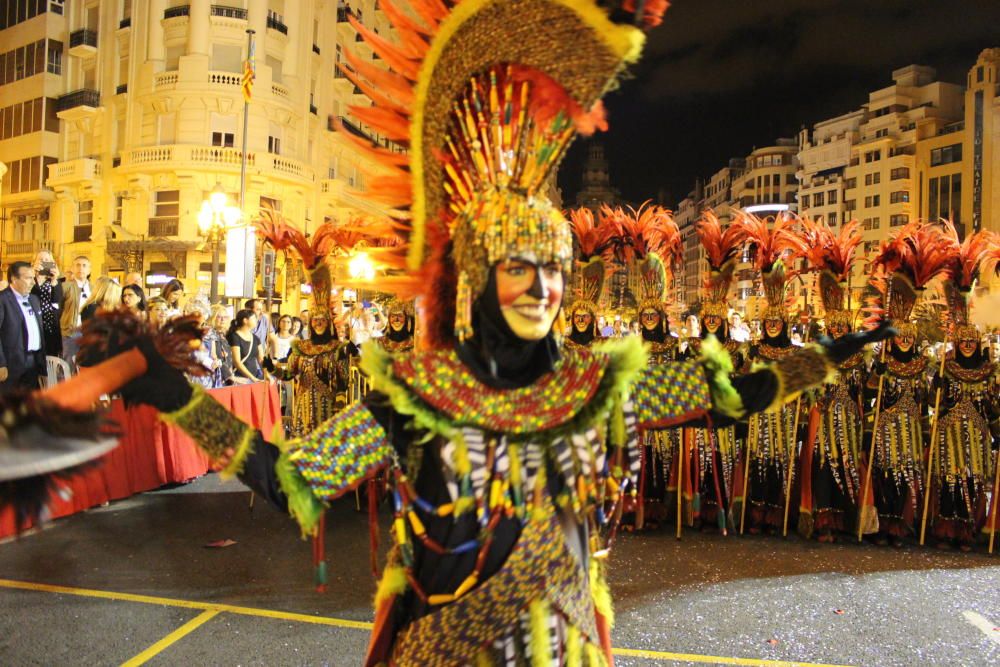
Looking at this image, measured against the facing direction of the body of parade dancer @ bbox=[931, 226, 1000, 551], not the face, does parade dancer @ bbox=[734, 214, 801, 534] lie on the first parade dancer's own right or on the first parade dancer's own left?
on the first parade dancer's own right

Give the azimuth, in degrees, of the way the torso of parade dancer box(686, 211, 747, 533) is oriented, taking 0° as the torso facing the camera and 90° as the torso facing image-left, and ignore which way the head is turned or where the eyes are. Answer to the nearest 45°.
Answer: approximately 0°

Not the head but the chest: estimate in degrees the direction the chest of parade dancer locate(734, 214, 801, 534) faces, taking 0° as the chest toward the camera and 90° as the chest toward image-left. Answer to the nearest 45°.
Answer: approximately 0°

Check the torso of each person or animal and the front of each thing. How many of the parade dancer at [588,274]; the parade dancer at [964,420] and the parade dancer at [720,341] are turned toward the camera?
3

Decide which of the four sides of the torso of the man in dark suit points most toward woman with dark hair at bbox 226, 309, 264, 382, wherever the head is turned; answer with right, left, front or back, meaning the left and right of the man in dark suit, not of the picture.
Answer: left

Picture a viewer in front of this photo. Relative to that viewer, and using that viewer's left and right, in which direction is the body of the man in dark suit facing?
facing the viewer and to the right of the viewer

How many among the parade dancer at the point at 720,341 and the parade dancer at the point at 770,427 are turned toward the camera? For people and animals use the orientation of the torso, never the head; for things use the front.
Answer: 2
